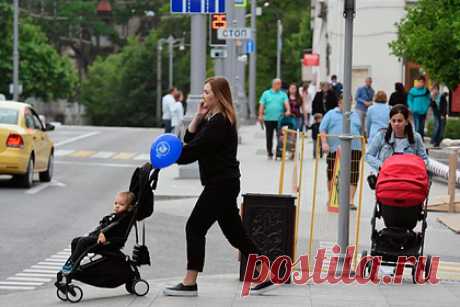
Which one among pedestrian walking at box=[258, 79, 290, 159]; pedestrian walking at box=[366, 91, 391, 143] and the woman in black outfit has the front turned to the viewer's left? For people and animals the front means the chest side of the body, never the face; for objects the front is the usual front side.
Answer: the woman in black outfit

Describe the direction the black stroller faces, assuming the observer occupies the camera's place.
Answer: facing to the left of the viewer

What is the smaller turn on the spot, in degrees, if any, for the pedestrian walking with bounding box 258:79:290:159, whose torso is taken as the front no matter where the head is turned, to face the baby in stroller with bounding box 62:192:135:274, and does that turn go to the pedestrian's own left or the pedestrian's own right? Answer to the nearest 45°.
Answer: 0° — they already face them

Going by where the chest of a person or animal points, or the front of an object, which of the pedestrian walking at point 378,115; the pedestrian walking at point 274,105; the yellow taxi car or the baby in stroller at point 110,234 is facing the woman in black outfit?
the pedestrian walking at point 274,105

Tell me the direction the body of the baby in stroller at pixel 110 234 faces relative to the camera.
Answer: to the viewer's left

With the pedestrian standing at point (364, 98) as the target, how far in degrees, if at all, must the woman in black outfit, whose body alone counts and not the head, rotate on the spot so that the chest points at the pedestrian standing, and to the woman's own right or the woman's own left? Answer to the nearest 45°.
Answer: approximately 90° to the woman's own right

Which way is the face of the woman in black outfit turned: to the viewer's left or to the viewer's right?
to the viewer's left

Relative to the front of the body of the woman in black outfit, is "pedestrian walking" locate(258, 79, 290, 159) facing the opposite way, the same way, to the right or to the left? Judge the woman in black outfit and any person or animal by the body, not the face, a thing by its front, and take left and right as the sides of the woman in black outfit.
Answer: to the left

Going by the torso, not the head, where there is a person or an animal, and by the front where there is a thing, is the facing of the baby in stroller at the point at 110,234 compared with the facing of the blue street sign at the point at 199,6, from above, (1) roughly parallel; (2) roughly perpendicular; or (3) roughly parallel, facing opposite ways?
roughly perpendicular

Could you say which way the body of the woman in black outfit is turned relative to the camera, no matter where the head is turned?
to the viewer's left
